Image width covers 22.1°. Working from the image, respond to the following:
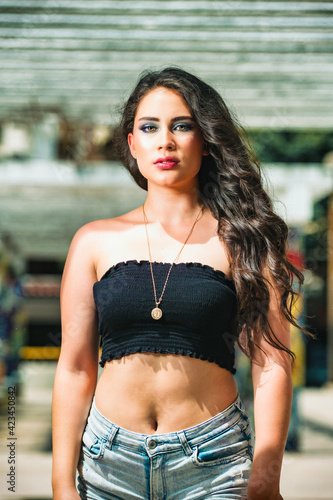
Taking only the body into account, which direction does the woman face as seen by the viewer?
toward the camera
